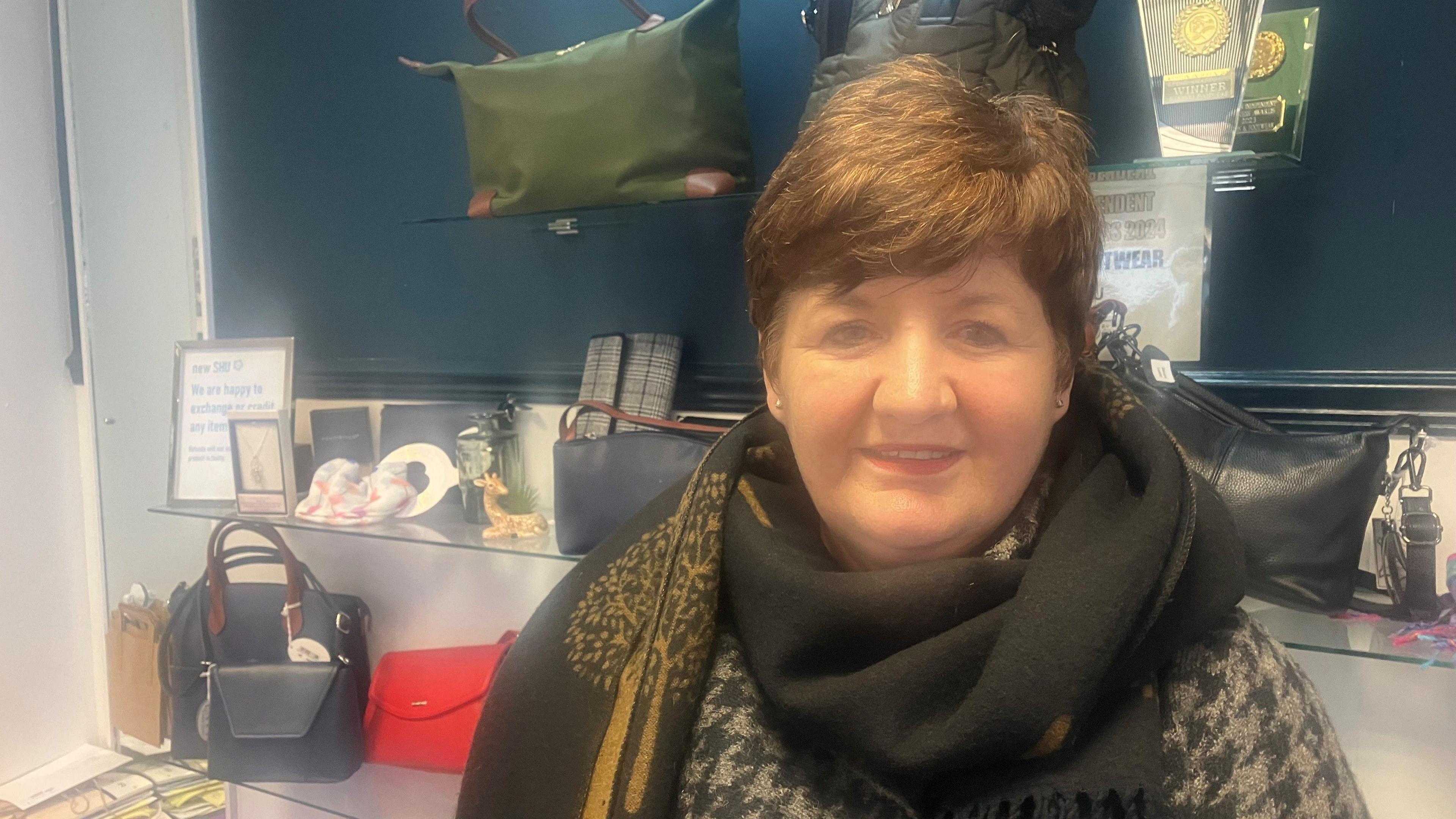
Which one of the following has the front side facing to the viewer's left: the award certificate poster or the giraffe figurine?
the giraffe figurine

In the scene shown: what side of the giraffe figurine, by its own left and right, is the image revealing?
left

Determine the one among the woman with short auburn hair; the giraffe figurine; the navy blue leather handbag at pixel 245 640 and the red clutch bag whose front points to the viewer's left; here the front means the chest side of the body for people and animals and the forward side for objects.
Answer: the giraffe figurine

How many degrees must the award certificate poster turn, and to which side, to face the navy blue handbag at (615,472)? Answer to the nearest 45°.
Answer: approximately 90° to its right

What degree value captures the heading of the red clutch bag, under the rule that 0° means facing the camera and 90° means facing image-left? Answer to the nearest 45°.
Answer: approximately 0°
